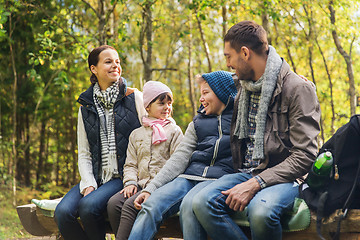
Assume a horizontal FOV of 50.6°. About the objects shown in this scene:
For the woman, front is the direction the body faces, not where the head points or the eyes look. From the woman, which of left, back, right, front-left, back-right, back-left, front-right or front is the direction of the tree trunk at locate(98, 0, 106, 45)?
back-right

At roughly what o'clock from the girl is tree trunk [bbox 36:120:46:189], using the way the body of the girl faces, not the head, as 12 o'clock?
The tree trunk is roughly at 4 o'clock from the girl.

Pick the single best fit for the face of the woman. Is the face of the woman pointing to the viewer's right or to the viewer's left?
to the viewer's right

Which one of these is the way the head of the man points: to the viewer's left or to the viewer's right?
to the viewer's left

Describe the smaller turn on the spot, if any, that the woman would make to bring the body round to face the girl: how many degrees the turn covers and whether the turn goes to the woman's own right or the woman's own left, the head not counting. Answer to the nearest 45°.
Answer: approximately 90° to the woman's own left

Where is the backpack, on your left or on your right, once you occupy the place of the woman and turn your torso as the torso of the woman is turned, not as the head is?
on your left

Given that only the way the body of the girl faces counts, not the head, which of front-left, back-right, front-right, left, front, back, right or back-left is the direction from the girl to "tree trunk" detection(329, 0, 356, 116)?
back

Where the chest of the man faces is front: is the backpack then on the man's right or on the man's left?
on the man's left

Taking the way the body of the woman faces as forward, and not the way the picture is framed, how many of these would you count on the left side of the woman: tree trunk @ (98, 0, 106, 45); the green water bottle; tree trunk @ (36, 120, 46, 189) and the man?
2

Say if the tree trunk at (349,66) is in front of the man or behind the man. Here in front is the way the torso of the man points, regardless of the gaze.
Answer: behind

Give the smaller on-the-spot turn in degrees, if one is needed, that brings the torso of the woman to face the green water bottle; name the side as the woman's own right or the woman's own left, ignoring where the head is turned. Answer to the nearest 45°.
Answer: approximately 90° to the woman's own left
